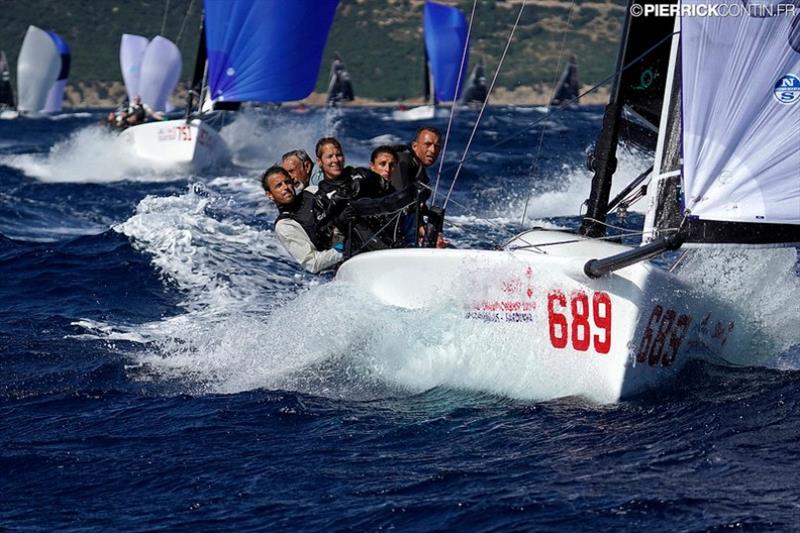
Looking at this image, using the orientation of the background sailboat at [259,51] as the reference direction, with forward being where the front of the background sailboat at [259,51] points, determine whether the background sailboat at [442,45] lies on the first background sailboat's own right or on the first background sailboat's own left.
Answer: on the first background sailboat's own left

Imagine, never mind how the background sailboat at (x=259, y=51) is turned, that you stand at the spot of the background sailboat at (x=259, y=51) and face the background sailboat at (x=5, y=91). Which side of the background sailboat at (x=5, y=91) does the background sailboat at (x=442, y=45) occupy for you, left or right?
right

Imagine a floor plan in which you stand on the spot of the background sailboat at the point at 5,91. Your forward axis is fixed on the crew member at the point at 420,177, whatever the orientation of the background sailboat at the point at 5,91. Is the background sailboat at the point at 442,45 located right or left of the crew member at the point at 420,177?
left

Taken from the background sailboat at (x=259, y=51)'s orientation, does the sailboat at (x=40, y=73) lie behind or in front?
behind

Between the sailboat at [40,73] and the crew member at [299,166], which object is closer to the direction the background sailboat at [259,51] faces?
the crew member

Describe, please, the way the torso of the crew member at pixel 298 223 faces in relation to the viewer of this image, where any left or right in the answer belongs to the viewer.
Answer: facing the viewer and to the right of the viewer

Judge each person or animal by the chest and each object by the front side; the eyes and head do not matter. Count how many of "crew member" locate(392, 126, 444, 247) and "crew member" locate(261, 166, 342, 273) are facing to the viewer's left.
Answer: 0

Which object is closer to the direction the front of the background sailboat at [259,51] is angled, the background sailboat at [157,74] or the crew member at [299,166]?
the crew member

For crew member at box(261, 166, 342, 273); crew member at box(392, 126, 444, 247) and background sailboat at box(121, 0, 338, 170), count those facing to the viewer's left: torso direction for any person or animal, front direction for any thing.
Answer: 0
